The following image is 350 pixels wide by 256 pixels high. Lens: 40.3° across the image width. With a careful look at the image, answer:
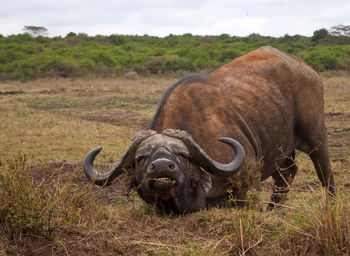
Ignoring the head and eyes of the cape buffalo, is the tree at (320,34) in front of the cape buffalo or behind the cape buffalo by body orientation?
behind

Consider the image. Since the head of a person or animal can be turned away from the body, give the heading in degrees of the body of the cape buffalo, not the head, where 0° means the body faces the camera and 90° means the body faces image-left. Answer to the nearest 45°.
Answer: approximately 45°
